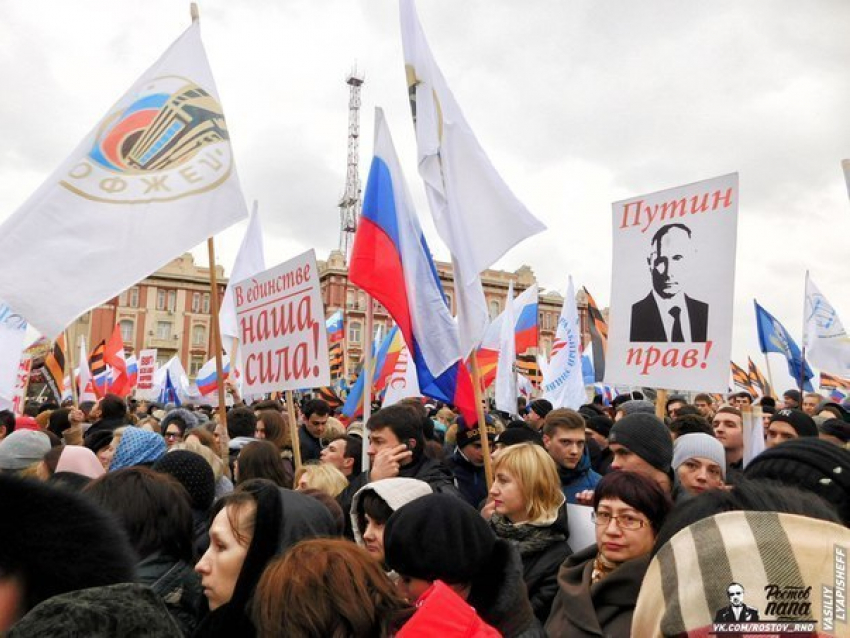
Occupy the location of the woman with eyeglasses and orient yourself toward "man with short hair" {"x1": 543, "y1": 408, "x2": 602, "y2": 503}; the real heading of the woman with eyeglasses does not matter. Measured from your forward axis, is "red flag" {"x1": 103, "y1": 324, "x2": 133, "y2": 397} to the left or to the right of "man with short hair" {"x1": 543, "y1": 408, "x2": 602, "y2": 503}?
left

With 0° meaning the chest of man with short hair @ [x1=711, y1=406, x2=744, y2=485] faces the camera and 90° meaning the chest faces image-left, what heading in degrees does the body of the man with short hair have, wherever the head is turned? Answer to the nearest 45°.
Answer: approximately 45°

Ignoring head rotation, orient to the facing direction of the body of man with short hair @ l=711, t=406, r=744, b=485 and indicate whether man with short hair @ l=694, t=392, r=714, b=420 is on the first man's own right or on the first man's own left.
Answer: on the first man's own right
